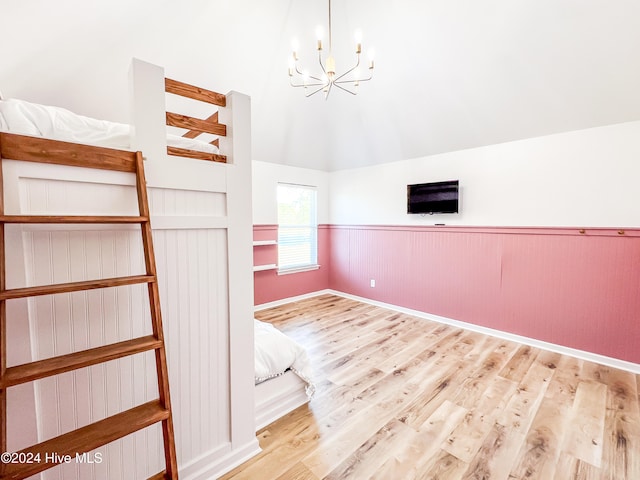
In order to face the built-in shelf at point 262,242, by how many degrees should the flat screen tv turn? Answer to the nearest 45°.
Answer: approximately 45° to its right

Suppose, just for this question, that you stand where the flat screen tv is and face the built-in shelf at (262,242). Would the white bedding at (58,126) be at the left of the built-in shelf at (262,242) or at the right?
left

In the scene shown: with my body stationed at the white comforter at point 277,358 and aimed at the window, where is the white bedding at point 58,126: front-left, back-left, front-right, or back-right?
back-left

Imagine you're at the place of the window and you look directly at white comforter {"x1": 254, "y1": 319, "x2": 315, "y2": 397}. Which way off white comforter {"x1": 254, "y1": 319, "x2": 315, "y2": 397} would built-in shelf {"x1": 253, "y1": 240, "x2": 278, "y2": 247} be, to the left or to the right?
right

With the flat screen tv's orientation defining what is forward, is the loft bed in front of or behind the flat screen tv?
in front

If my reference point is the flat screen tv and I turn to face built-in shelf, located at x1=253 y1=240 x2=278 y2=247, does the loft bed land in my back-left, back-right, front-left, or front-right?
front-left

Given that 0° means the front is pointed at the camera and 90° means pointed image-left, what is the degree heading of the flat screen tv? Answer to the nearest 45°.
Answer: approximately 45°

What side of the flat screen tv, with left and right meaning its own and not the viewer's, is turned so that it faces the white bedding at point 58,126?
front

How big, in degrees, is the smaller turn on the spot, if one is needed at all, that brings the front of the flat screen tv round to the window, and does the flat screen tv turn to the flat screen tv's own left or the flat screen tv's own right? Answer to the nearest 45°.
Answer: approximately 45° to the flat screen tv's own right
